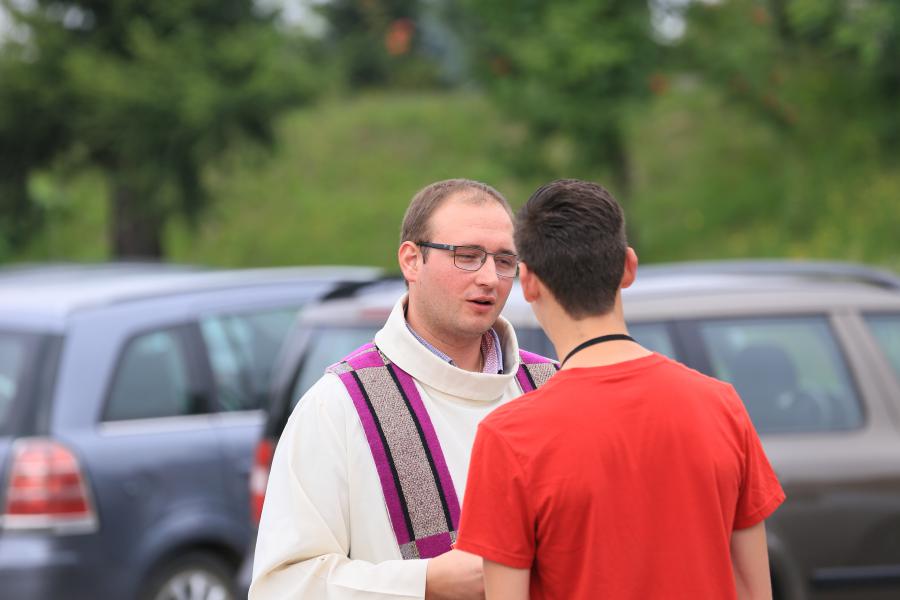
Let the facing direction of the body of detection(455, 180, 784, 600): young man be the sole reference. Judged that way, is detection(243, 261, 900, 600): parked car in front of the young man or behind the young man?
in front

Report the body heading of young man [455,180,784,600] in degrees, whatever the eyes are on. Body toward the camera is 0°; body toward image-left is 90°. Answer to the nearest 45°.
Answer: approximately 180°

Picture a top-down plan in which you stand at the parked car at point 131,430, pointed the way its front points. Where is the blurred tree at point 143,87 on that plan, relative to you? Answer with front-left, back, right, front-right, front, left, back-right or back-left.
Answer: front-left

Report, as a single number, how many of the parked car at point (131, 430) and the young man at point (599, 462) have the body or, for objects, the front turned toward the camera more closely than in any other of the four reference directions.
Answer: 0

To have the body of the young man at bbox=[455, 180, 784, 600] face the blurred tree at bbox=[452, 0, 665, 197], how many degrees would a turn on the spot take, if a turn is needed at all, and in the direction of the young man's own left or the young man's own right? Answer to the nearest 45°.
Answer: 0° — they already face it

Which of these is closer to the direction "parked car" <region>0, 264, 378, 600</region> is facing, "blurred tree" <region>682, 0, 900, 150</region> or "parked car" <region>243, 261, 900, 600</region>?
the blurred tree

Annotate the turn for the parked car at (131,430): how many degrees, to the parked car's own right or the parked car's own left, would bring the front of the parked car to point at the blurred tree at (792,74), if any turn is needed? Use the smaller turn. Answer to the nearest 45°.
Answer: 0° — it already faces it

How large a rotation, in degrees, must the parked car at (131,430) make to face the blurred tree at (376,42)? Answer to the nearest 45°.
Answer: approximately 45° to its left

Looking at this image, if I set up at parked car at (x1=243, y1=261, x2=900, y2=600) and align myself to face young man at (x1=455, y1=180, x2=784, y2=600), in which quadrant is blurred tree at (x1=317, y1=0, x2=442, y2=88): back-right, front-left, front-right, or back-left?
back-right

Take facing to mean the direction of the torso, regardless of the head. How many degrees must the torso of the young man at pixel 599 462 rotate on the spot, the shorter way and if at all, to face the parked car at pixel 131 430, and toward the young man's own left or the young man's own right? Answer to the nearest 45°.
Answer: approximately 45° to the young man's own left

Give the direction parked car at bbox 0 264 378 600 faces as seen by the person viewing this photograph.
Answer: facing away from the viewer and to the right of the viewer

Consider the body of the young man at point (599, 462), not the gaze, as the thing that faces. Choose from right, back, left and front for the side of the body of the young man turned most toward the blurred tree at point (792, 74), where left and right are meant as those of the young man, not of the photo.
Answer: front

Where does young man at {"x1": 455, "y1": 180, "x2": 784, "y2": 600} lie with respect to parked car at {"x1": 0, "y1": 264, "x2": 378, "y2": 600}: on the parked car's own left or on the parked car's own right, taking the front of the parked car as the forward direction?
on the parked car's own right

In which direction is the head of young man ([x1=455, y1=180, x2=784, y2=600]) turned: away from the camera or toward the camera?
away from the camera
